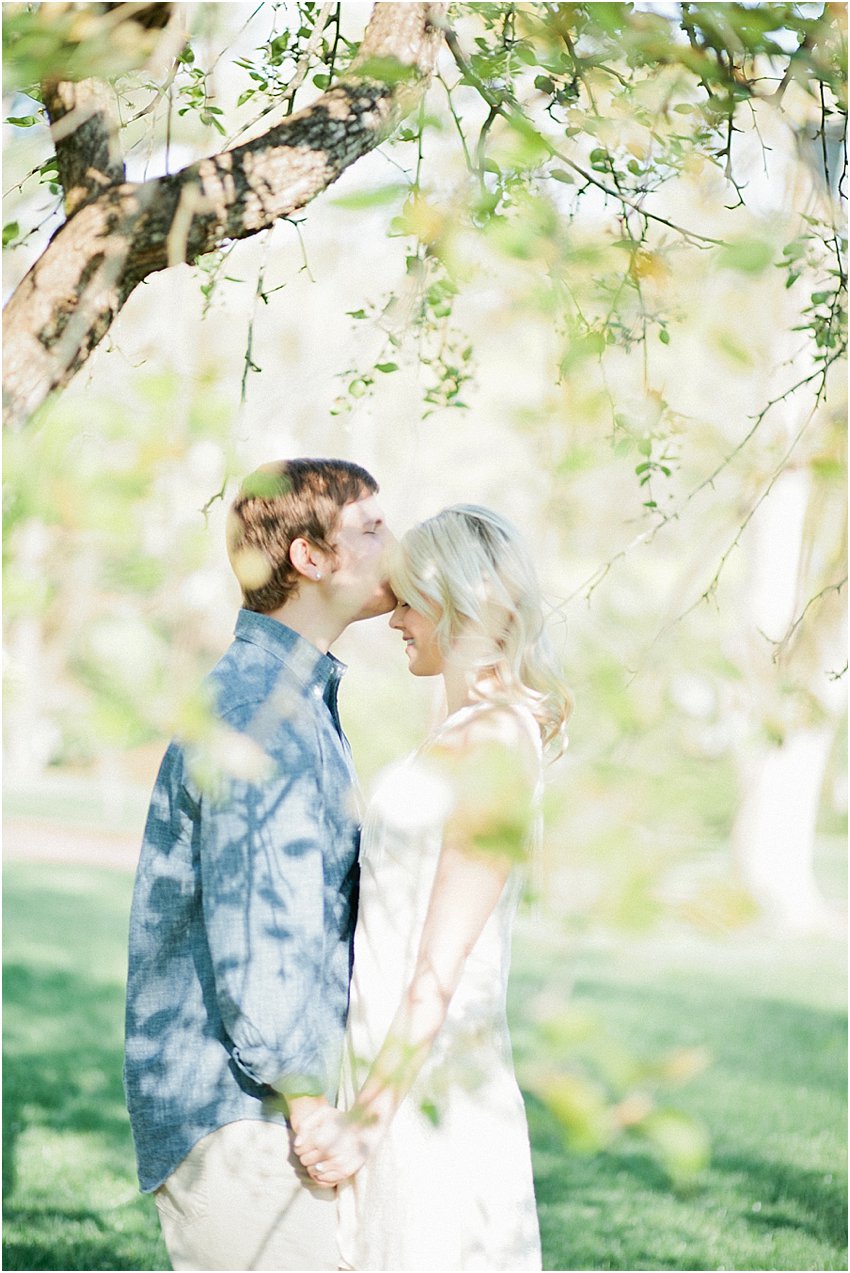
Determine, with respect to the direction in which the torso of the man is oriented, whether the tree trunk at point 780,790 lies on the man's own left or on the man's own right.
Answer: on the man's own left

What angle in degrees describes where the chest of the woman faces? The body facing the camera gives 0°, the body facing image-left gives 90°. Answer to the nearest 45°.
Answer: approximately 90°

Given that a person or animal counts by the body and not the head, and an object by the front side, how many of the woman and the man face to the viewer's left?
1

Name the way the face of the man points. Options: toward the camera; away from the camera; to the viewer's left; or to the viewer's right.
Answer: to the viewer's right

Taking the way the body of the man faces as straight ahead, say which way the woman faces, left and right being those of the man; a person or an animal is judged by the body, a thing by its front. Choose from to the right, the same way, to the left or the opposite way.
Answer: the opposite way

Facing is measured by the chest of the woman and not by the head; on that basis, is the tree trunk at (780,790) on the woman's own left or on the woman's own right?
on the woman's own right

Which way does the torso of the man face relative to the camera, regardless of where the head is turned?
to the viewer's right

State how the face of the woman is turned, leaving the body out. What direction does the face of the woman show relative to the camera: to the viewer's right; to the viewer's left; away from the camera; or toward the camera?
to the viewer's left
